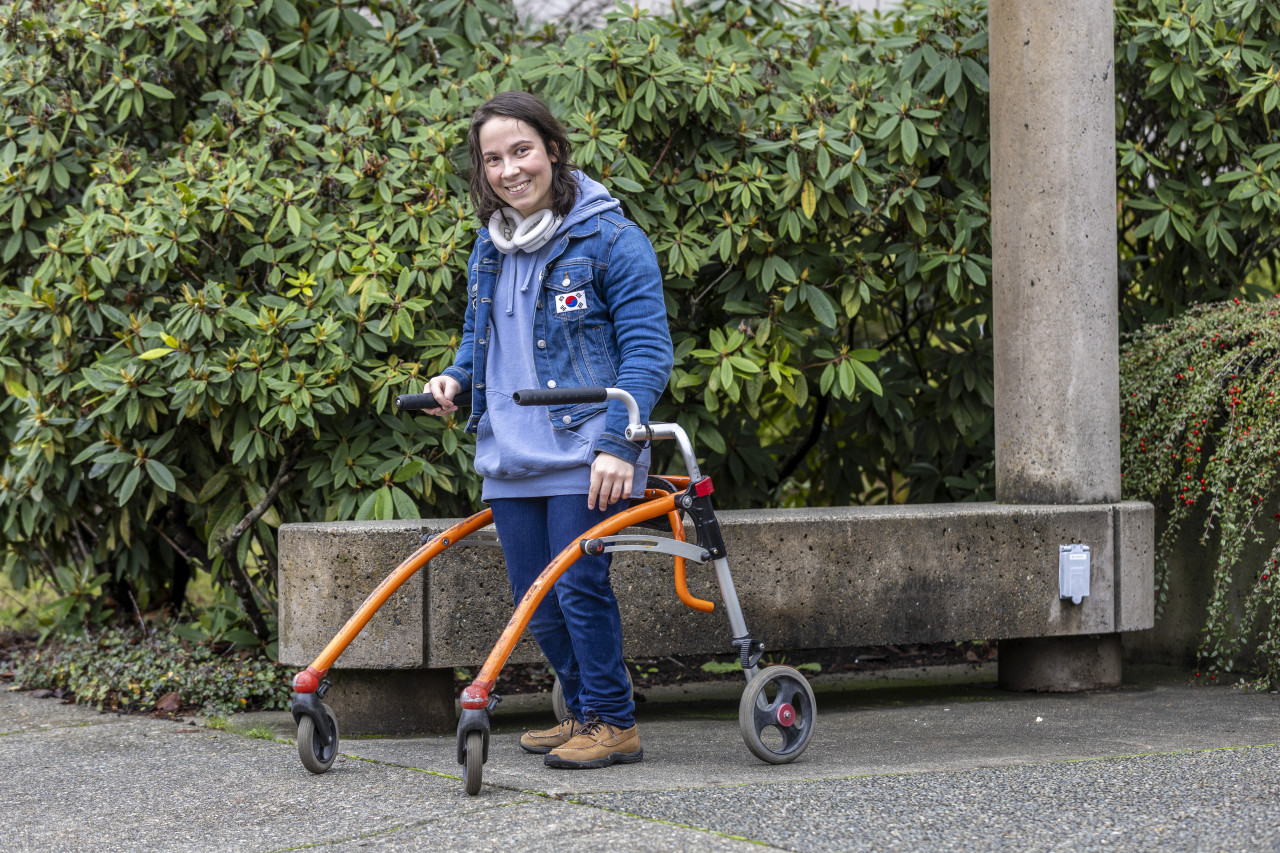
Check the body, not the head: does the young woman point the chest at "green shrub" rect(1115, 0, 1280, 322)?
no

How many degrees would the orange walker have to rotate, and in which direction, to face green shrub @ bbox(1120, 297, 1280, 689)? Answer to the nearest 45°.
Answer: approximately 180°

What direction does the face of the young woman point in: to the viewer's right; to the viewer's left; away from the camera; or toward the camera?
toward the camera

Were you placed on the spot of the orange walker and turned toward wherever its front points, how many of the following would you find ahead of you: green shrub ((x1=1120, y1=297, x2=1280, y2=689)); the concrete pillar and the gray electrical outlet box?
0

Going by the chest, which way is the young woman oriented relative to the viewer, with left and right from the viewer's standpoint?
facing the viewer and to the left of the viewer

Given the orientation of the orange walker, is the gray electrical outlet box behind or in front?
behind

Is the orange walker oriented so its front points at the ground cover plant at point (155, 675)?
no

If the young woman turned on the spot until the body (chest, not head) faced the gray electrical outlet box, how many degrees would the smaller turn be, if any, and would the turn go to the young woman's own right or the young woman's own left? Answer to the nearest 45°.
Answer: approximately 180°

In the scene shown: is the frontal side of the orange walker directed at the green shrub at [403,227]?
no

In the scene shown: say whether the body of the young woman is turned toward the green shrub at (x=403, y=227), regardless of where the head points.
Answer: no

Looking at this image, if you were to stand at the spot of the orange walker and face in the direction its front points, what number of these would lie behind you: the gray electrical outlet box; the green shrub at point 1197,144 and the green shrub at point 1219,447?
3

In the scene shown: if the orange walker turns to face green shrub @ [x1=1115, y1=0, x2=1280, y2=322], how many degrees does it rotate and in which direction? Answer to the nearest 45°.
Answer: approximately 180°

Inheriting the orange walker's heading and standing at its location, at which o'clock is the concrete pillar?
The concrete pillar is roughly at 6 o'clock from the orange walker.

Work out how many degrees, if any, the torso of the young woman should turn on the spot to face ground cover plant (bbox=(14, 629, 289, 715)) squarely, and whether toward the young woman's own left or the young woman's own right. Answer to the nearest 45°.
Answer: approximately 90° to the young woman's own right
